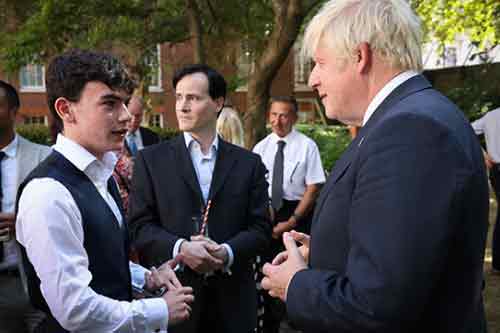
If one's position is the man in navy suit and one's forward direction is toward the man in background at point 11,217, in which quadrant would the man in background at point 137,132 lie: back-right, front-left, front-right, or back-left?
front-right

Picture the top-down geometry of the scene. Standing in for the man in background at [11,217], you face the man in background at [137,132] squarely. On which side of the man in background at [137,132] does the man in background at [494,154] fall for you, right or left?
right

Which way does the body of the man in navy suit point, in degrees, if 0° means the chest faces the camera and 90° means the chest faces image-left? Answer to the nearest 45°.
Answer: approximately 90°

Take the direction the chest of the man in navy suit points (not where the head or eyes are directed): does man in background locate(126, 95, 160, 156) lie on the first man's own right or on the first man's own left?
on the first man's own right

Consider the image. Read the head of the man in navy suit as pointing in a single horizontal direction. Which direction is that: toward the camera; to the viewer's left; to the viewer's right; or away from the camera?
to the viewer's left

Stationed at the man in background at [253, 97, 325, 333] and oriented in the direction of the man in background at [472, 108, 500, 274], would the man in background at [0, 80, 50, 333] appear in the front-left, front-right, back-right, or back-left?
back-right

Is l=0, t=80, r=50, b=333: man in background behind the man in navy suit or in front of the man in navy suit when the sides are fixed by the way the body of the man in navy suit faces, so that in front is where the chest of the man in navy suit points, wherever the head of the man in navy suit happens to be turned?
in front

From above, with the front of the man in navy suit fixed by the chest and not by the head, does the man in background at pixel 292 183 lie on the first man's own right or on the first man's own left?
on the first man's own right

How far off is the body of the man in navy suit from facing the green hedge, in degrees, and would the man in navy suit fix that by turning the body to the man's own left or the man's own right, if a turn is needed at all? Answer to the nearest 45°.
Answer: approximately 45° to the man's own right

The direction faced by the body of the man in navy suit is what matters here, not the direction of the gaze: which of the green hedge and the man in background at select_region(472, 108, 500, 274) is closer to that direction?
the green hedge

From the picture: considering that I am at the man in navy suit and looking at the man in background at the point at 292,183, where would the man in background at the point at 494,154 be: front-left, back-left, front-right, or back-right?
front-right

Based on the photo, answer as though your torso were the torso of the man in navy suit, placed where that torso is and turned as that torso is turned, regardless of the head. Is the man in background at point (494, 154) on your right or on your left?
on your right
